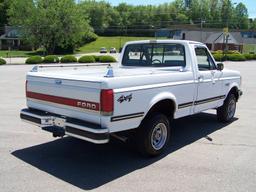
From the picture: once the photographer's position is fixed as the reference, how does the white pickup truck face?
facing away from the viewer and to the right of the viewer
